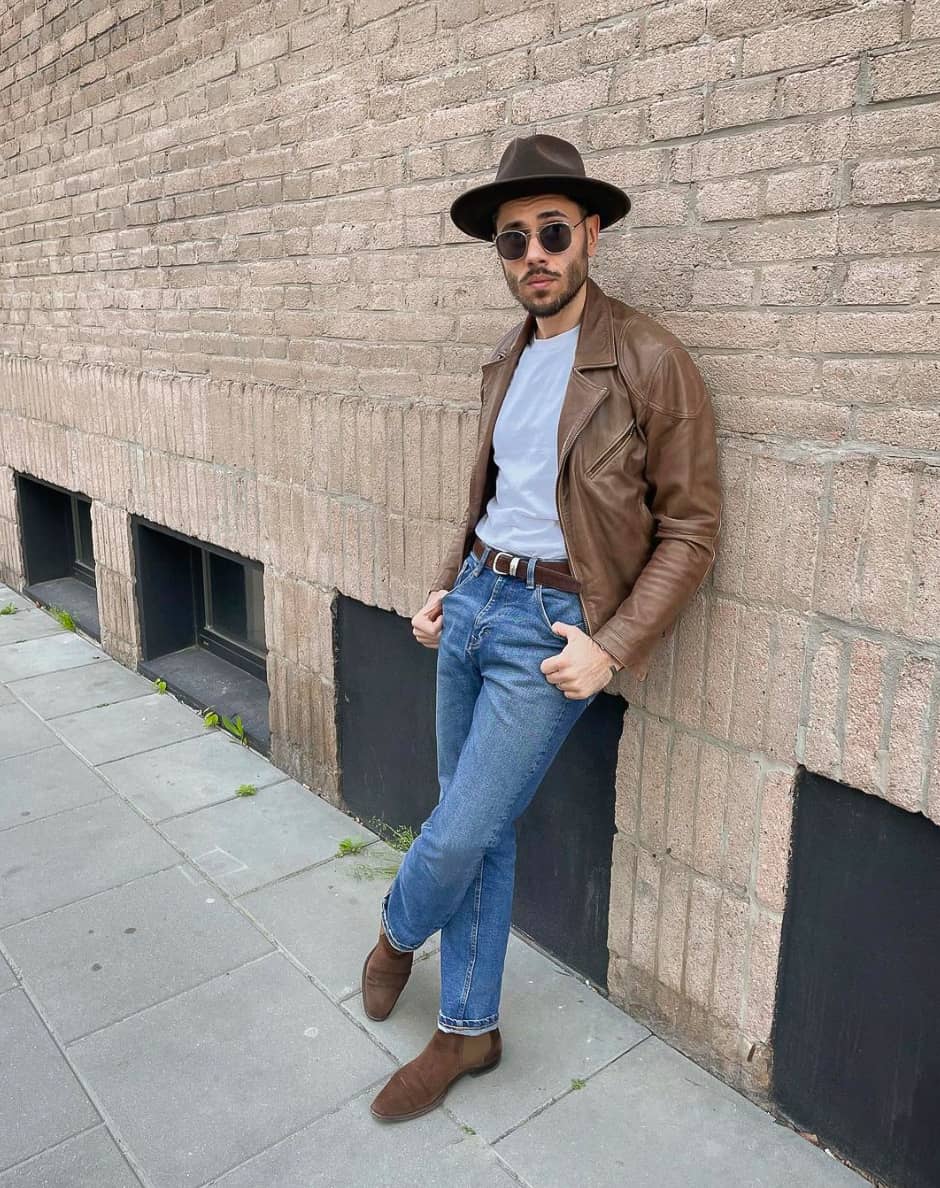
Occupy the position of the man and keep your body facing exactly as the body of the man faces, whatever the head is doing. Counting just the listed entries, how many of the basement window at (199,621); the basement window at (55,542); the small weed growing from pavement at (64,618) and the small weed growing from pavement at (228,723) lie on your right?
4

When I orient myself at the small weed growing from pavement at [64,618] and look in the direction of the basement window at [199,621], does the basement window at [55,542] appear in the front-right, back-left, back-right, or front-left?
back-left

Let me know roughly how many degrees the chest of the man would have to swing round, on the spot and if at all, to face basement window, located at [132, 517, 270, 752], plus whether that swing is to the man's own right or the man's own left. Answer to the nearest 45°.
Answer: approximately 90° to the man's own right

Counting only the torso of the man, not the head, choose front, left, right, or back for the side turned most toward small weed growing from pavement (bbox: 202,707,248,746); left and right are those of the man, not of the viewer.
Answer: right

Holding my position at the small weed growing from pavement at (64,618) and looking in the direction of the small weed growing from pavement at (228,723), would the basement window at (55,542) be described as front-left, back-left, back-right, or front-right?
back-left

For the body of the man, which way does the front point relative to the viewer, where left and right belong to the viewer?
facing the viewer and to the left of the viewer

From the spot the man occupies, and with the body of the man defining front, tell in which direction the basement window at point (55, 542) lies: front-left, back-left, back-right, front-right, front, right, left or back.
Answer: right

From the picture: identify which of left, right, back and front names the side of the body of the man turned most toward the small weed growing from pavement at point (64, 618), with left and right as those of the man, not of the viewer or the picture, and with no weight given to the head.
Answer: right
